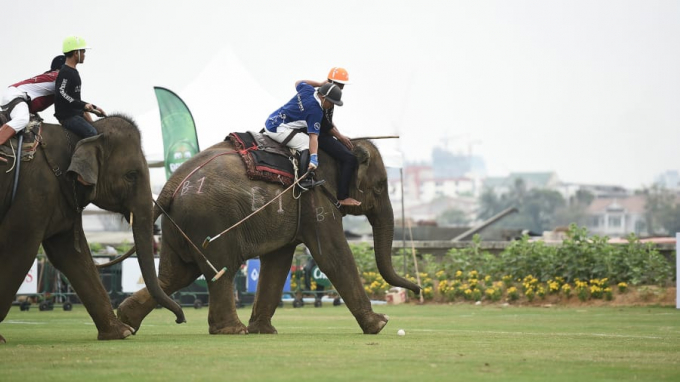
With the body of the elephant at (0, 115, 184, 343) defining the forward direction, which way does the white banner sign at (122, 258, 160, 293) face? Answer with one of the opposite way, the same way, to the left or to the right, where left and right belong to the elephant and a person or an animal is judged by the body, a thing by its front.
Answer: to the right

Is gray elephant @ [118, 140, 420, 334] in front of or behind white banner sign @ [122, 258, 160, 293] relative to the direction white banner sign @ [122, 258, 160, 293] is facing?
in front

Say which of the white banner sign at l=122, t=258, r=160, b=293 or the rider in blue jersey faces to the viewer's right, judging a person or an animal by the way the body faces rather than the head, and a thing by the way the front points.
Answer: the rider in blue jersey

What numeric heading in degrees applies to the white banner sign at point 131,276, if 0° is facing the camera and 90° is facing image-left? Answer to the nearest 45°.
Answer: approximately 0°

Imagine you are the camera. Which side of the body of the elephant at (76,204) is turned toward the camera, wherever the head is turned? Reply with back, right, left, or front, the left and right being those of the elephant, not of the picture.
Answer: right

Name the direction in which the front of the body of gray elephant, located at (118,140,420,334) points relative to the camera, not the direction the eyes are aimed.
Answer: to the viewer's right

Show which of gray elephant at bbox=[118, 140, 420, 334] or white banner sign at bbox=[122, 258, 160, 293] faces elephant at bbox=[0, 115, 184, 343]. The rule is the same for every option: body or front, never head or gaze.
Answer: the white banner sign

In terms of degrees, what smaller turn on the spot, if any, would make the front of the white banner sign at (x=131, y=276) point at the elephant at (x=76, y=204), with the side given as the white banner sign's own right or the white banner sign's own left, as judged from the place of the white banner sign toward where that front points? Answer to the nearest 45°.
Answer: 0° — it already faces it

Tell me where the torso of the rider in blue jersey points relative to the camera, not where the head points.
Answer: to the viewer's right

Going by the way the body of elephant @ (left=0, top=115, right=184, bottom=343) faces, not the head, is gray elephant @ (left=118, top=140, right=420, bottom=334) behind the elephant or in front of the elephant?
in front

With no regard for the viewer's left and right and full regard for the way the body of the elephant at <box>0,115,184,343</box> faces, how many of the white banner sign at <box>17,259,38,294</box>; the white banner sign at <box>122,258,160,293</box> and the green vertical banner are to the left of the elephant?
3
